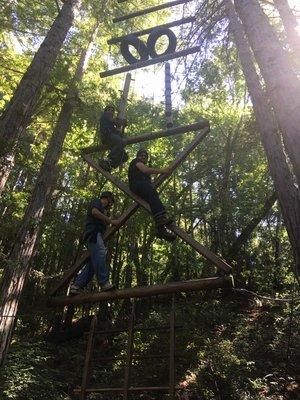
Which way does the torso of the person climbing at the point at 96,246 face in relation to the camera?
to the viewer's right

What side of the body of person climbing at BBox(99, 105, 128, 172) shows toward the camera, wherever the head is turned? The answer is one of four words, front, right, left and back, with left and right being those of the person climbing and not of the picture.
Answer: right
